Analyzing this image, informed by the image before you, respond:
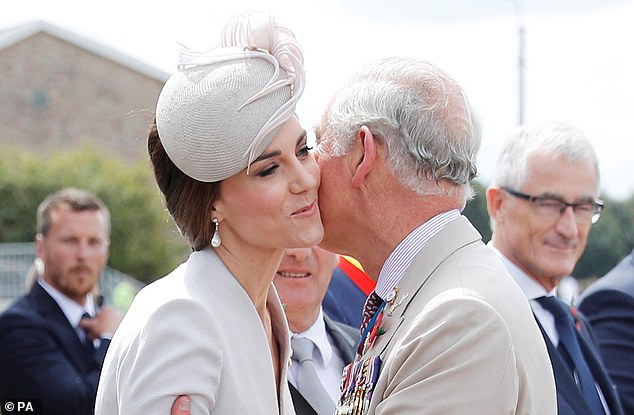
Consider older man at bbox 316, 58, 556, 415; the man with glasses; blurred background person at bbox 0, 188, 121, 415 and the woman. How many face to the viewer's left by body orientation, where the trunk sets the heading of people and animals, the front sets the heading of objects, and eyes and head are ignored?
1

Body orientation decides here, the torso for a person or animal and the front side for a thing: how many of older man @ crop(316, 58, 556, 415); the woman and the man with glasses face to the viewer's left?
1

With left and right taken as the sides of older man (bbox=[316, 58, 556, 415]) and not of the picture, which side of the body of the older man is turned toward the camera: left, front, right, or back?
left

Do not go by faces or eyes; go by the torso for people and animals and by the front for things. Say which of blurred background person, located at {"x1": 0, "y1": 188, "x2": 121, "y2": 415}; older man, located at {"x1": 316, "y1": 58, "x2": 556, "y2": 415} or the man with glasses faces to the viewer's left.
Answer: the older man

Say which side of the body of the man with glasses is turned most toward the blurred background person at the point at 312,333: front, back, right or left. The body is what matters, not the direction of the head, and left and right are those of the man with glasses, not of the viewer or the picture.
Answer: right

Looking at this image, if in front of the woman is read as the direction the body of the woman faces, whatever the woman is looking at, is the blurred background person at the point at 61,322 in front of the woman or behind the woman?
behind

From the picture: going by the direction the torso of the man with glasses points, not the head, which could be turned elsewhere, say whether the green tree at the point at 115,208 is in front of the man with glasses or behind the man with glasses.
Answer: behind

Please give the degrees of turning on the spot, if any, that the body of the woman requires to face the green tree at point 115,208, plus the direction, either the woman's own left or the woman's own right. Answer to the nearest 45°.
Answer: approximately 135° to the woman's own left

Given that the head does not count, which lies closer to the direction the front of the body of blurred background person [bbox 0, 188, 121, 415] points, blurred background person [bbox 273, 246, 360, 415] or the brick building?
the blurred background person

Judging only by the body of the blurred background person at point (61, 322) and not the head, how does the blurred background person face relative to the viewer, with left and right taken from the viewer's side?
facing the viewer and to the right of the viewer

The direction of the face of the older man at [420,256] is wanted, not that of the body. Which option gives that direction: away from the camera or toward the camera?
away from the camera

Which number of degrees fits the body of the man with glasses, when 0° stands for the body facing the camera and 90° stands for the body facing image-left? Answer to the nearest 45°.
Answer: approximately 315°

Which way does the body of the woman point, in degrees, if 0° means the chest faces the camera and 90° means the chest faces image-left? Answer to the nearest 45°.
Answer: approximately 315°

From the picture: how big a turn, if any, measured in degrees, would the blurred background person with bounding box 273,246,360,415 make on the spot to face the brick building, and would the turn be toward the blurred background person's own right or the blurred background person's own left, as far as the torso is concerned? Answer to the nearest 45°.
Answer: approximately 135° to the blurred background person's own right
